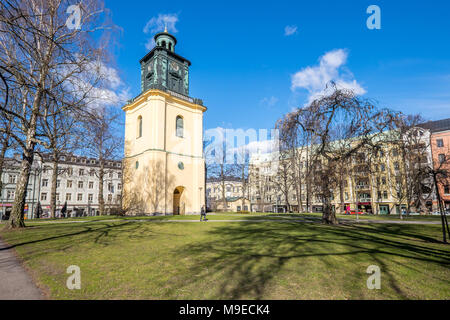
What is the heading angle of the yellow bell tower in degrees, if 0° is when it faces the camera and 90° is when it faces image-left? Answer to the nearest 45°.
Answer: approximately 315°
